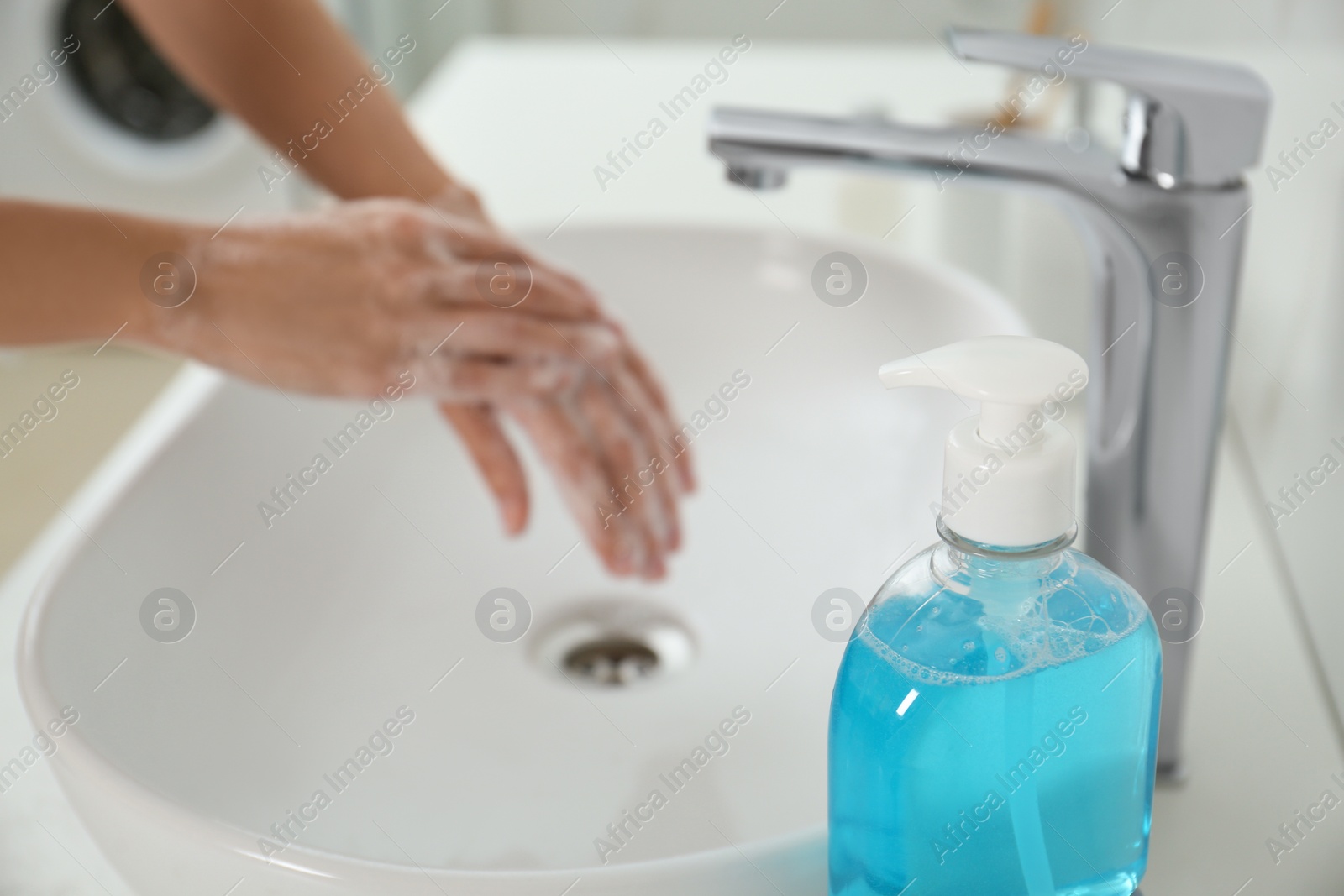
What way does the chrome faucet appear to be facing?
to the viewer's left
